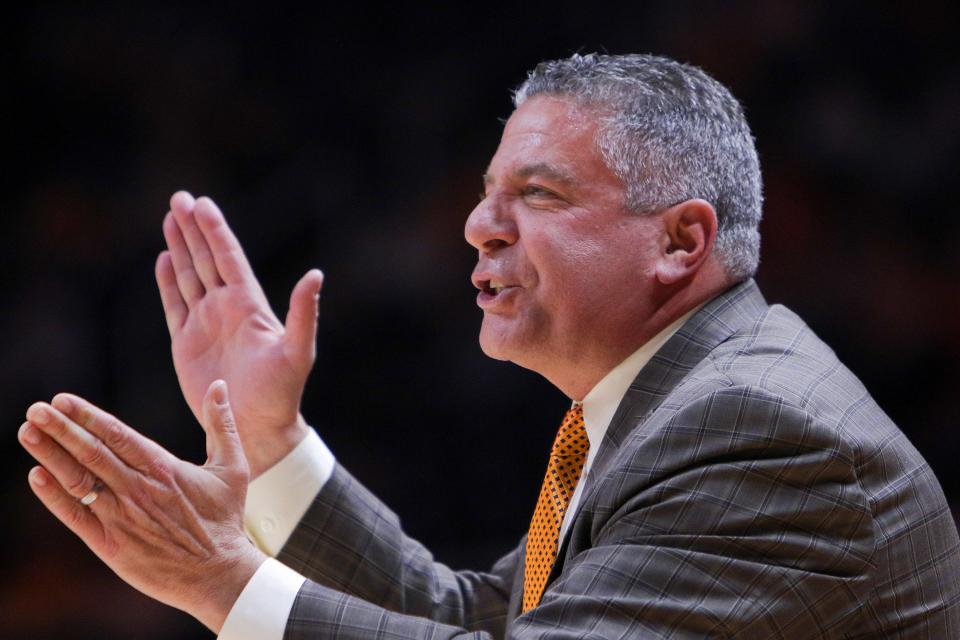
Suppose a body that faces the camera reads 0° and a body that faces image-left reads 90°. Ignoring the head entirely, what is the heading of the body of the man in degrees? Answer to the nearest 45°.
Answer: approximately 90°

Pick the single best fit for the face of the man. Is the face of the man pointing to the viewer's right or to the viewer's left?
to the viewer's left
